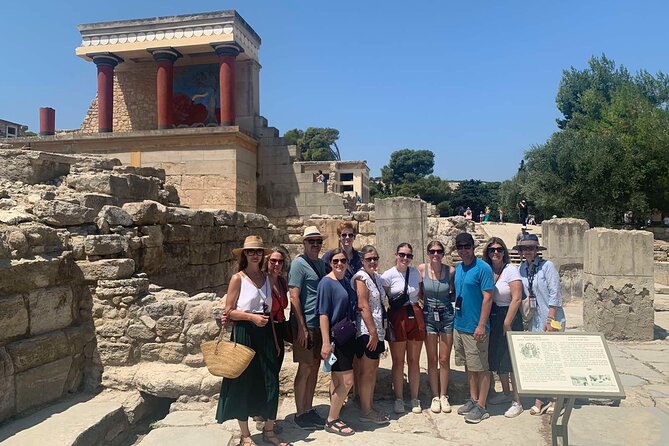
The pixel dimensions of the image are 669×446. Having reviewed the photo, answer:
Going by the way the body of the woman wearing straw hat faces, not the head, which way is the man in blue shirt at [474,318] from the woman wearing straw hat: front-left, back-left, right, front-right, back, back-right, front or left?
front-left

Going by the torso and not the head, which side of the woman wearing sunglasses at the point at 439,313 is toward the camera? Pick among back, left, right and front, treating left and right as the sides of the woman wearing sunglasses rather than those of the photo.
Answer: front

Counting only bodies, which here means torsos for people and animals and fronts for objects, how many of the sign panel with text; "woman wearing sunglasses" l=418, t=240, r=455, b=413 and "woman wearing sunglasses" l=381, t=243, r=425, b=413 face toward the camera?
3

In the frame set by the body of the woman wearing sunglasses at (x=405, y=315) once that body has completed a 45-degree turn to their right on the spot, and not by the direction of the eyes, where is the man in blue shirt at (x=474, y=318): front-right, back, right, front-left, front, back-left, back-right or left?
back-left

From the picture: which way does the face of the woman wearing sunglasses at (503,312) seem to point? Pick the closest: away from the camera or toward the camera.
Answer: toward the camera

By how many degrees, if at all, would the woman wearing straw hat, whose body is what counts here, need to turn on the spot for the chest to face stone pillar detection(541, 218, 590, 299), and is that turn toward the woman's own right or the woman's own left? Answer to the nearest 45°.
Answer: approximately 90° to the woman's own left

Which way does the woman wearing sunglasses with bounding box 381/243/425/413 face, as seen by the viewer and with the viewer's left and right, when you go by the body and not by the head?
facing the viewer

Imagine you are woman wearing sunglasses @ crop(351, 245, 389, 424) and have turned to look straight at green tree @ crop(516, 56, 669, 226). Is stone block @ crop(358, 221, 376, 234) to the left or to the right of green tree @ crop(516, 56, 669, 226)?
left

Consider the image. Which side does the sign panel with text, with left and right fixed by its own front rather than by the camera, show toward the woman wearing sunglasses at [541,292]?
back

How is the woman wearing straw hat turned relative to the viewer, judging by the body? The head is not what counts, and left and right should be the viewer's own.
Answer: facing the viewer and to the right of the viewer

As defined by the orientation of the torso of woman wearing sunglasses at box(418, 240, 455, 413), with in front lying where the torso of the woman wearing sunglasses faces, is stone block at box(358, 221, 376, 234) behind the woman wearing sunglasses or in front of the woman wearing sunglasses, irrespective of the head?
behind

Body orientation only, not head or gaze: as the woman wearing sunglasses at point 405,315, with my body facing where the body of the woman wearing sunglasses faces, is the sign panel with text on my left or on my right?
on my left

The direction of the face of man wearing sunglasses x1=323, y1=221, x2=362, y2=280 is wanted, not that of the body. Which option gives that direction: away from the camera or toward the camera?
toward the camera

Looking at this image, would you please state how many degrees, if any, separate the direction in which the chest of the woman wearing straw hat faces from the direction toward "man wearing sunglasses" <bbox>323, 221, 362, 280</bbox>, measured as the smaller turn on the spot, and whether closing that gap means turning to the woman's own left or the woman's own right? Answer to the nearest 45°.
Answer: approximately 90° to the woman's own left
